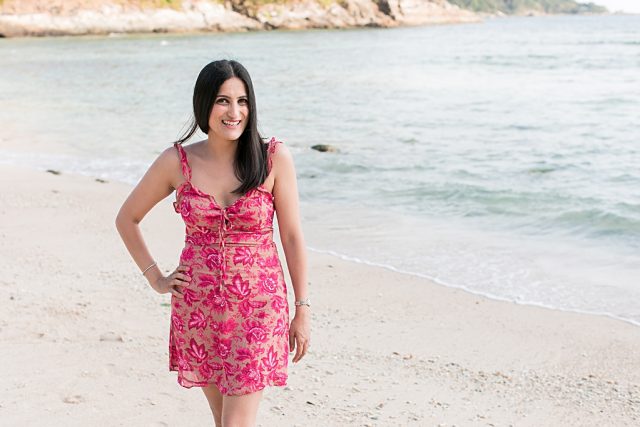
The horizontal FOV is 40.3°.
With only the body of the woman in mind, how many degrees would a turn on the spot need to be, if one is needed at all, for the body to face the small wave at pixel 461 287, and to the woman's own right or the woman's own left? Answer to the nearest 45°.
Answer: approximately 135° to the woman's own left

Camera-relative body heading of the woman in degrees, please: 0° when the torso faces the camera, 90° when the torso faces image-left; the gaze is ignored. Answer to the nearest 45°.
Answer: approximately 0°
